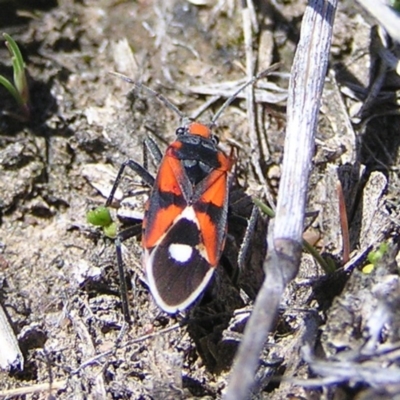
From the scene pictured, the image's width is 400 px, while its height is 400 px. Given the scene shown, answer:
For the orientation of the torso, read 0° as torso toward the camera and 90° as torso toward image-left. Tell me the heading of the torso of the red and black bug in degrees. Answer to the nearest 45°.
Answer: approximately 180°

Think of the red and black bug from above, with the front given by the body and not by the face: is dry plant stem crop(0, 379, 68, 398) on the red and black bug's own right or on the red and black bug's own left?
on the red and black bug's own left

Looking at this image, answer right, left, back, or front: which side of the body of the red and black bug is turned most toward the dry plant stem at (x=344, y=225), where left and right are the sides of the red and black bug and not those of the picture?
right

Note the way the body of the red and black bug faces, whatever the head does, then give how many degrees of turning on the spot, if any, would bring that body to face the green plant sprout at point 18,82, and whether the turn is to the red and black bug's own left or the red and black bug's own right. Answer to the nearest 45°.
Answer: approximately 45° to the red and black bug's own left

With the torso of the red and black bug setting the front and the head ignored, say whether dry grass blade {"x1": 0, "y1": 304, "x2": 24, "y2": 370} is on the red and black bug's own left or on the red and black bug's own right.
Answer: on the red and black bug's own left

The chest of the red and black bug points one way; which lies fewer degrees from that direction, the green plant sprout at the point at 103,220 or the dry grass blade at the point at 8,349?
the green plant sprout

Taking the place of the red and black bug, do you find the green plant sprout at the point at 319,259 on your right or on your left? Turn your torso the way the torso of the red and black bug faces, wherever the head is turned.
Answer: on your right
